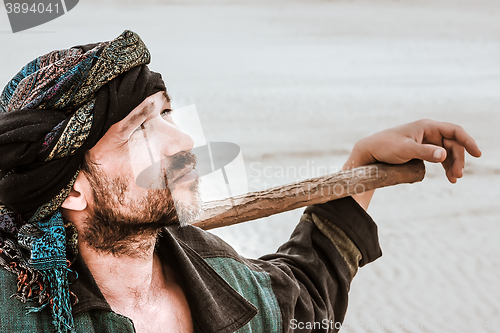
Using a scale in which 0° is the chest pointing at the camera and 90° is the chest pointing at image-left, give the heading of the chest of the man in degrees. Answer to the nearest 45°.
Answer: approximately 315°

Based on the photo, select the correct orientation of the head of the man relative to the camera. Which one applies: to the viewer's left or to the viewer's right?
to the viewer's right
